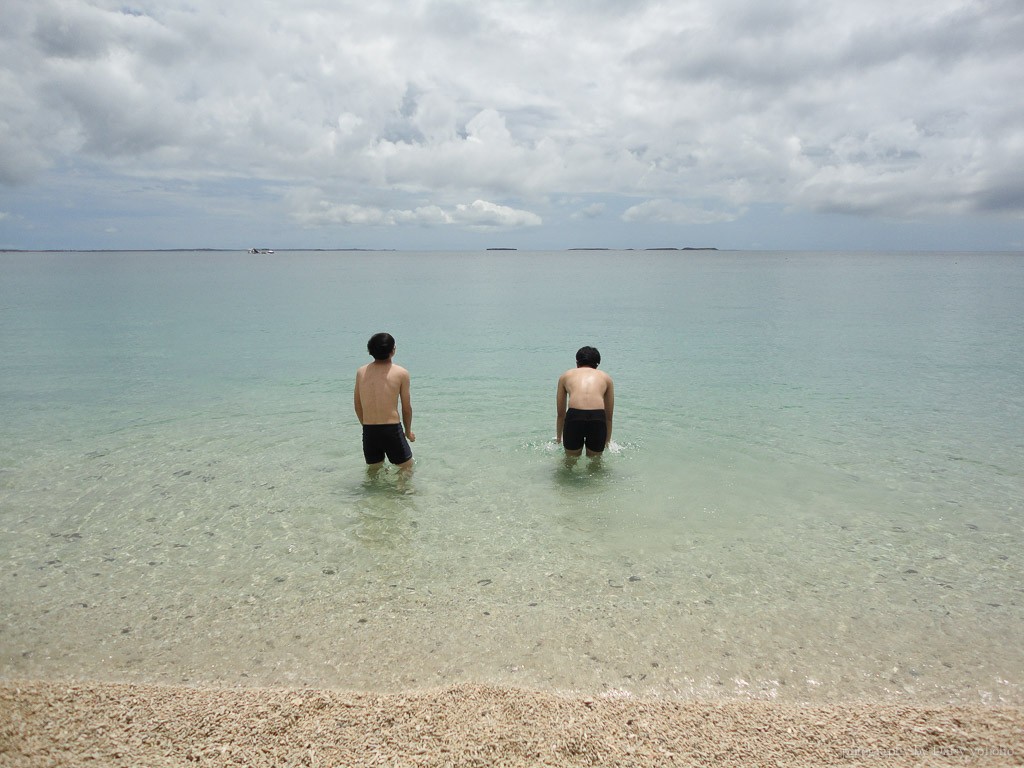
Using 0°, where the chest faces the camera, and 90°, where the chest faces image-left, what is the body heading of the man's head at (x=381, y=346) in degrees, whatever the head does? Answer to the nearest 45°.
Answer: approximately 180°

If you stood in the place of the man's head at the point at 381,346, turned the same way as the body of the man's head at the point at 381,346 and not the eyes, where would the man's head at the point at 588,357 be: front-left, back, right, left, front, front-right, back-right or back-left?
right
